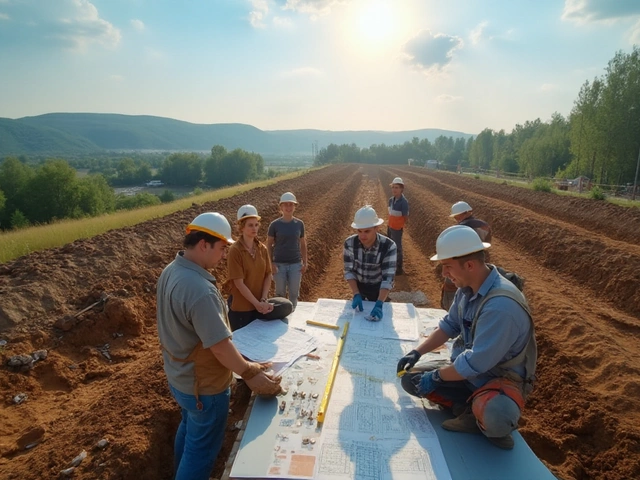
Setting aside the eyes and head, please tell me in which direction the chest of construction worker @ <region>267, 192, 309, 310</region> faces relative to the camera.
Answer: toward the camera

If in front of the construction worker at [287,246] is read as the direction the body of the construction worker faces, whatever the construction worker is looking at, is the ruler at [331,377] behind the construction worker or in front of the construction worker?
in front

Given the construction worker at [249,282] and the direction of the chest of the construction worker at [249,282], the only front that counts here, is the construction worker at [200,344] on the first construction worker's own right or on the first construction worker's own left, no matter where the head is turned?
on the first construction worker's own right

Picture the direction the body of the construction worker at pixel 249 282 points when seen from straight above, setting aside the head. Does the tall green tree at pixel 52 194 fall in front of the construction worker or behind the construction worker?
behind

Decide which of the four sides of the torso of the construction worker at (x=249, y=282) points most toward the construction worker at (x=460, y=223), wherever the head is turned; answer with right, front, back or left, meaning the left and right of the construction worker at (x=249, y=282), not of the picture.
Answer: left

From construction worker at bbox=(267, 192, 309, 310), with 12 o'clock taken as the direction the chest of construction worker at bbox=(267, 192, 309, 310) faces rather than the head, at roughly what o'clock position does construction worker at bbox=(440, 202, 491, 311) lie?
construction worker at bbox=(440, 202, 491, 311) is roughly at 9 o'clock from construction worker at bbox=(267, 192, 309, 310).

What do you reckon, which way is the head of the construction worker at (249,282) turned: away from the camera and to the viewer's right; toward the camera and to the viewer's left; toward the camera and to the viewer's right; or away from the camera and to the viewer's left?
toward the camera and to the viewer's right

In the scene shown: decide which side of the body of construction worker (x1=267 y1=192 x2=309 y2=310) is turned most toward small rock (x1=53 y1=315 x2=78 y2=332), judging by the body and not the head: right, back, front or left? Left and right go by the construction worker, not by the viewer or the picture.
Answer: right

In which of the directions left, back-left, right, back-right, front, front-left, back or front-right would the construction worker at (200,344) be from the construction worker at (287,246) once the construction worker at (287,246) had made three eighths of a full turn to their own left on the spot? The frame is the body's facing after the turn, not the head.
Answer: back-right

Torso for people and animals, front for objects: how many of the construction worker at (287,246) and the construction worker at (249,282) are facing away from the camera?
0

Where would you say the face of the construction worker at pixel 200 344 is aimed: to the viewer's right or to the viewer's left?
to the viewer's right

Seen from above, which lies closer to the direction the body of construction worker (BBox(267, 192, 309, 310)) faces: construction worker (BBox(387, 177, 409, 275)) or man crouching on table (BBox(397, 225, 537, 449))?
the man crouching on table

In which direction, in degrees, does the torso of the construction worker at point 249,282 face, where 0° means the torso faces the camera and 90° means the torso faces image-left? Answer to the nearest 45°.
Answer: approximately 315°

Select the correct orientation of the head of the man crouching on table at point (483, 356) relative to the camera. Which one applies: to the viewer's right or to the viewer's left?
to the viewer's left

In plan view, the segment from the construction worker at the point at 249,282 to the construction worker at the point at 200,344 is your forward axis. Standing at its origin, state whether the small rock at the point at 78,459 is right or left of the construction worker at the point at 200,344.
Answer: right

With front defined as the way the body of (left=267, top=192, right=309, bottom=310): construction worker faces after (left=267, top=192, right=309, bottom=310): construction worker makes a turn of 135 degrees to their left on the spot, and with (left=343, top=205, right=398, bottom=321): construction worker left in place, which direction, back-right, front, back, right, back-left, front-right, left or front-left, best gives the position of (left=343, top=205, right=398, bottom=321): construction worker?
right

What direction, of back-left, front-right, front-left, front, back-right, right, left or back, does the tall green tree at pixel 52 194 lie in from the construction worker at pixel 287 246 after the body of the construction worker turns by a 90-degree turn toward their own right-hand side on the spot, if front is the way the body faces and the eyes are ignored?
front-right

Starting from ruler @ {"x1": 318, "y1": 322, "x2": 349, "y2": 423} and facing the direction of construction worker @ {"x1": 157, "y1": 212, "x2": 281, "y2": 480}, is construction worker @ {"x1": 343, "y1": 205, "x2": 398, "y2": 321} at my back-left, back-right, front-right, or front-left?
back-right

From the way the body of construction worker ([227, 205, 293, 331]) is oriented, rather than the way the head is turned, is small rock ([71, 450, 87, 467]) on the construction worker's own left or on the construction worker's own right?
on the construction worker's own right

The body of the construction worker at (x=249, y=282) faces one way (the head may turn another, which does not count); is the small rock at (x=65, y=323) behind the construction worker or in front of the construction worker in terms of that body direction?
behind
